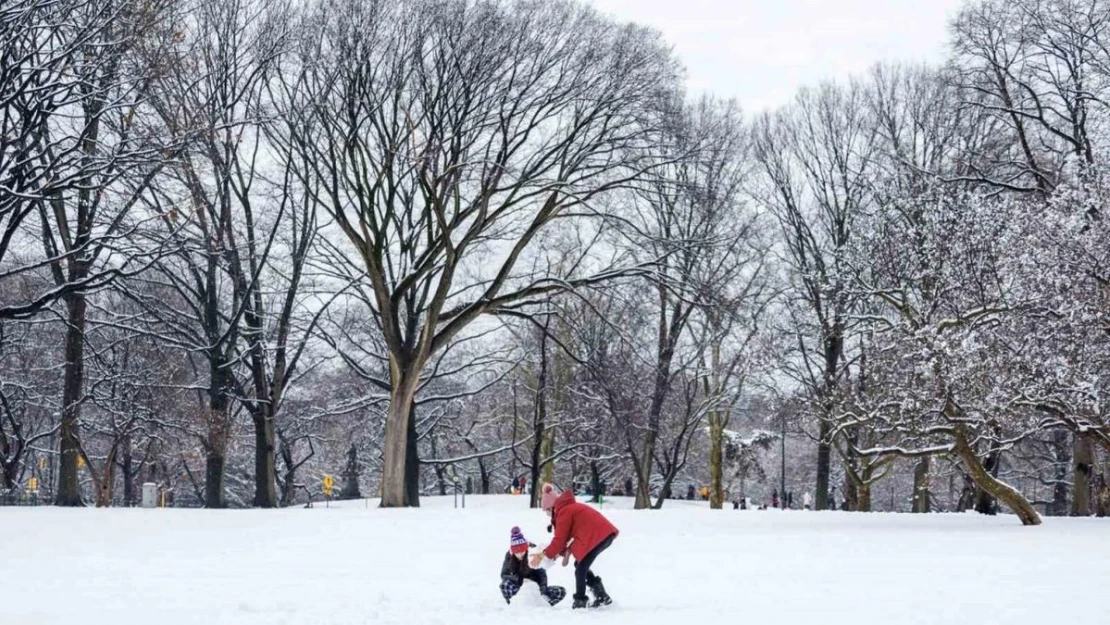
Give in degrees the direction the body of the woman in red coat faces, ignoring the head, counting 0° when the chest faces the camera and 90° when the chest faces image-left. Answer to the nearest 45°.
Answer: approximately 90°

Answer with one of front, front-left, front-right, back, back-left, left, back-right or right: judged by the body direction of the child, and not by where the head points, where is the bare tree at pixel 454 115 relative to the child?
back-left

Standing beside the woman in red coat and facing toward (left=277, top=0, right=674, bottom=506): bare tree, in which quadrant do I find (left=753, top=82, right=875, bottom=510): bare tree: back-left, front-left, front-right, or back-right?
front-right

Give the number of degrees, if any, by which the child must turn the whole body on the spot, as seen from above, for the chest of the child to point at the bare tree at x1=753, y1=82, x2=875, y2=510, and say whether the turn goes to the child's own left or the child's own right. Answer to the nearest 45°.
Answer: approximately 135° to the child's own left

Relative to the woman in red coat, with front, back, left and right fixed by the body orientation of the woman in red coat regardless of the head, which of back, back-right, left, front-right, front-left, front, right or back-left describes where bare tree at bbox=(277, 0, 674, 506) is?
right

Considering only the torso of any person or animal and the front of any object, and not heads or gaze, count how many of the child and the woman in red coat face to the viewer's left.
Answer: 1

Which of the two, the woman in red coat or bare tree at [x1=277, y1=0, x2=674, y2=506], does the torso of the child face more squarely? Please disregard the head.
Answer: the woman in red coat

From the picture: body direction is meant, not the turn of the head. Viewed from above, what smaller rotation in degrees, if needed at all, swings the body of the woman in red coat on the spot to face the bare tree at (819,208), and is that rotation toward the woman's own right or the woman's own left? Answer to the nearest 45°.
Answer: approximately 90° to the woman's own right

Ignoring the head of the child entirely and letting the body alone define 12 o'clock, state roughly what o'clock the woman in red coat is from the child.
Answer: The woman in red coat is roughly at 11 o'clock from the child.
